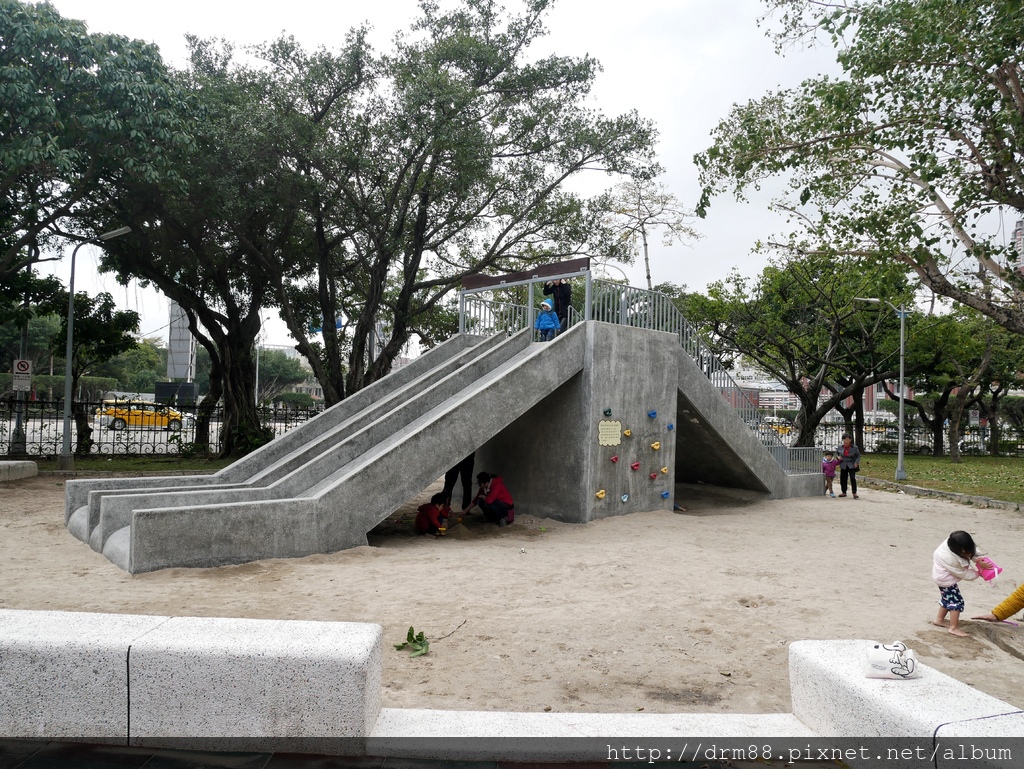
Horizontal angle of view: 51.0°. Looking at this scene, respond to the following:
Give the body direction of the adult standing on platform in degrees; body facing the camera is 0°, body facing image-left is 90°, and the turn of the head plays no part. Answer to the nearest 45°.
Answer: approximately 45°

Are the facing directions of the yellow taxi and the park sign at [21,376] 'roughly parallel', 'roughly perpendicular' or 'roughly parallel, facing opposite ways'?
roughly perpendicular

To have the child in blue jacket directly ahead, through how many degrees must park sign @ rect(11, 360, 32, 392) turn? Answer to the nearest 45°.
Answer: approximately 45° to its left

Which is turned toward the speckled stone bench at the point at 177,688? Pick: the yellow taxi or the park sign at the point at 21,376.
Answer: the park sign

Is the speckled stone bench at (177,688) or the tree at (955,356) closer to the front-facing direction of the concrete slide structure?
the speckled stone bench

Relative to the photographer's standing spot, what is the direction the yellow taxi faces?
facing to the right of the viewer

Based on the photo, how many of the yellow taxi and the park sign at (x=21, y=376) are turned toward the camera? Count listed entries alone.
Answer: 1

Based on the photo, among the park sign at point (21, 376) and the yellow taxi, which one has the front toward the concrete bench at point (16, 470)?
the park sign

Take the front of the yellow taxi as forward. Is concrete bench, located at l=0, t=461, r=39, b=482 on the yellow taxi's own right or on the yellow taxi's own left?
on the yellow taxi's own right

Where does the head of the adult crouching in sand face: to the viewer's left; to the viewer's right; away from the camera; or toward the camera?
to the viewer's left

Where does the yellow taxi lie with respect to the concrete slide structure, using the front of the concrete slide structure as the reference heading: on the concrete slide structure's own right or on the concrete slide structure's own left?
on the concrete slide structure's own right

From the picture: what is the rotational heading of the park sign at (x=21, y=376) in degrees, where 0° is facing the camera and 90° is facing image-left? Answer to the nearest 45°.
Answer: approximately 0°
